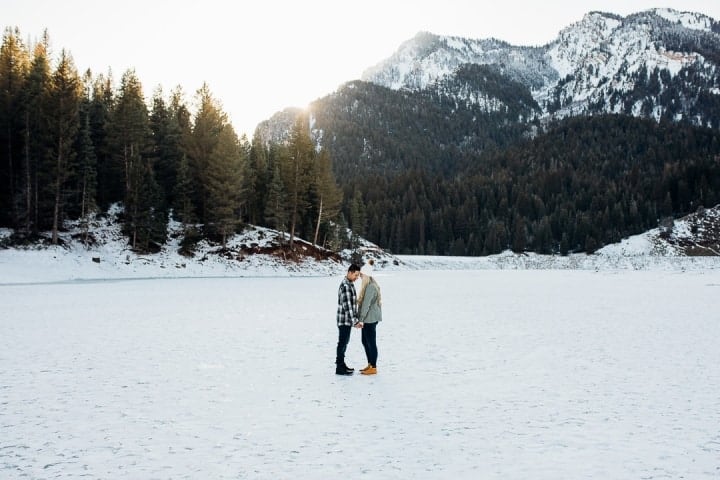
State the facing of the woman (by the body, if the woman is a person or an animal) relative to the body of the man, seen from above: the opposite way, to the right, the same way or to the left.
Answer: the opposite way

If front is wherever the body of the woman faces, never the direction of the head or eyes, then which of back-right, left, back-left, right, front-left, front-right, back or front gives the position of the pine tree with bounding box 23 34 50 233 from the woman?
front-right

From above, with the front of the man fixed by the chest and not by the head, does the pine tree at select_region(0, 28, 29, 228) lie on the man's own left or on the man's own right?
on the man's own left

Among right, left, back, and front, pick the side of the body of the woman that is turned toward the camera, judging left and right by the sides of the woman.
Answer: left

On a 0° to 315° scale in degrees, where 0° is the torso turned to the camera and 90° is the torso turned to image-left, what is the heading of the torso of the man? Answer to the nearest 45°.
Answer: approximately 270°

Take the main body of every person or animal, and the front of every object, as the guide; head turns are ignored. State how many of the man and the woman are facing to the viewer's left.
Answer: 1

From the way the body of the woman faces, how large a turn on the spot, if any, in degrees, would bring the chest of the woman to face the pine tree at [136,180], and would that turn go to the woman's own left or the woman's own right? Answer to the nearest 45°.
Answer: approximately 45° to the woman's own right

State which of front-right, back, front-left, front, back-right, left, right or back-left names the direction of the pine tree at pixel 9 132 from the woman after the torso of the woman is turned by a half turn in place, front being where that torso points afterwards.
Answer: back-left
